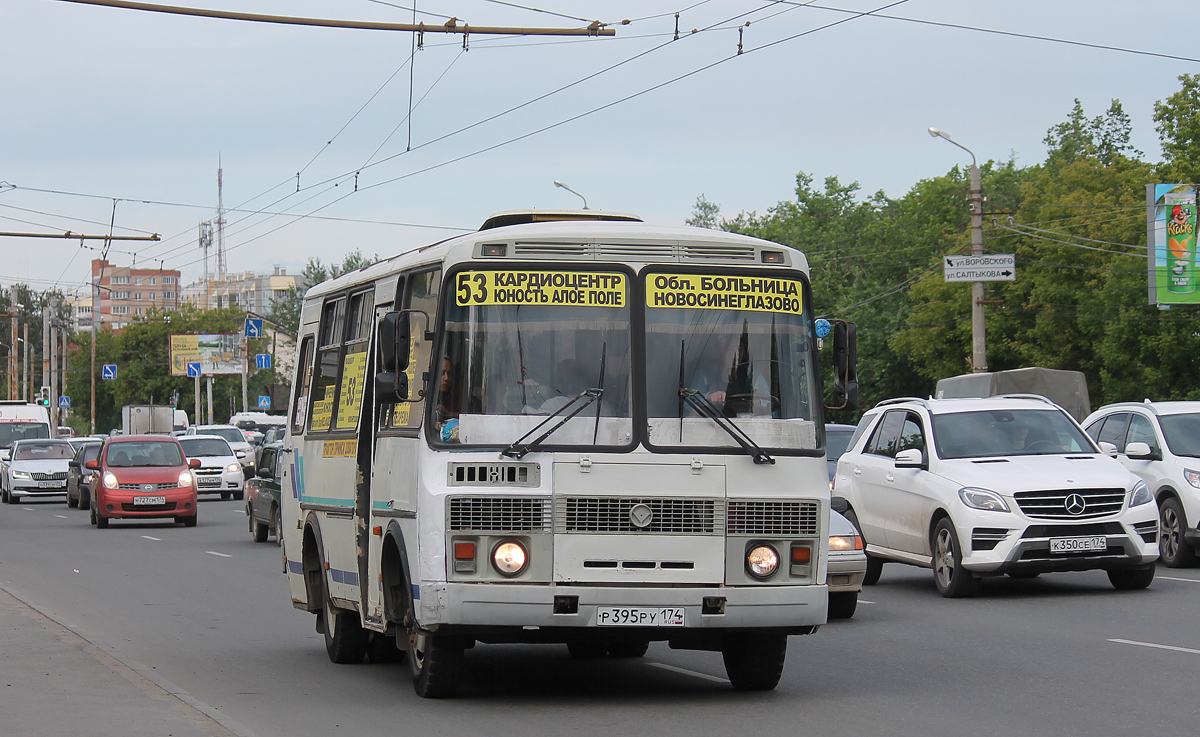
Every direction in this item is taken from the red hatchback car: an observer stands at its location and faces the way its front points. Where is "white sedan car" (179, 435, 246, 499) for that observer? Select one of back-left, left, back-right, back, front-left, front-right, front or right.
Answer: back

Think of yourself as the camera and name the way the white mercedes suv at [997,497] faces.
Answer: facing the viewer and to the right of the viewer

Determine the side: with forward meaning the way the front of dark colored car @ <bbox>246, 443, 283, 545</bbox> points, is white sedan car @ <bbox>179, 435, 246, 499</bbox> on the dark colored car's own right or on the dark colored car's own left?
on the dark colored car's own right

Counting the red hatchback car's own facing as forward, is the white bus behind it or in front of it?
in front

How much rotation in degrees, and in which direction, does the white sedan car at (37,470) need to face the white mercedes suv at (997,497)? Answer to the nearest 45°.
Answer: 0° — it already faces it

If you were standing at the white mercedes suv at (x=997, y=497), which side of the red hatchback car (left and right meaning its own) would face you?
front

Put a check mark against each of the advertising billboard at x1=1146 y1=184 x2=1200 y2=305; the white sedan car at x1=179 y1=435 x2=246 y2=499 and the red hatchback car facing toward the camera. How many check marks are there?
3

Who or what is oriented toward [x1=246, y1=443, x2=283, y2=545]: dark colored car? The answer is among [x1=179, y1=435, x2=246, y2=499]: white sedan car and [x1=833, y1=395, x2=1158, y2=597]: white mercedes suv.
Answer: the white sedan car
